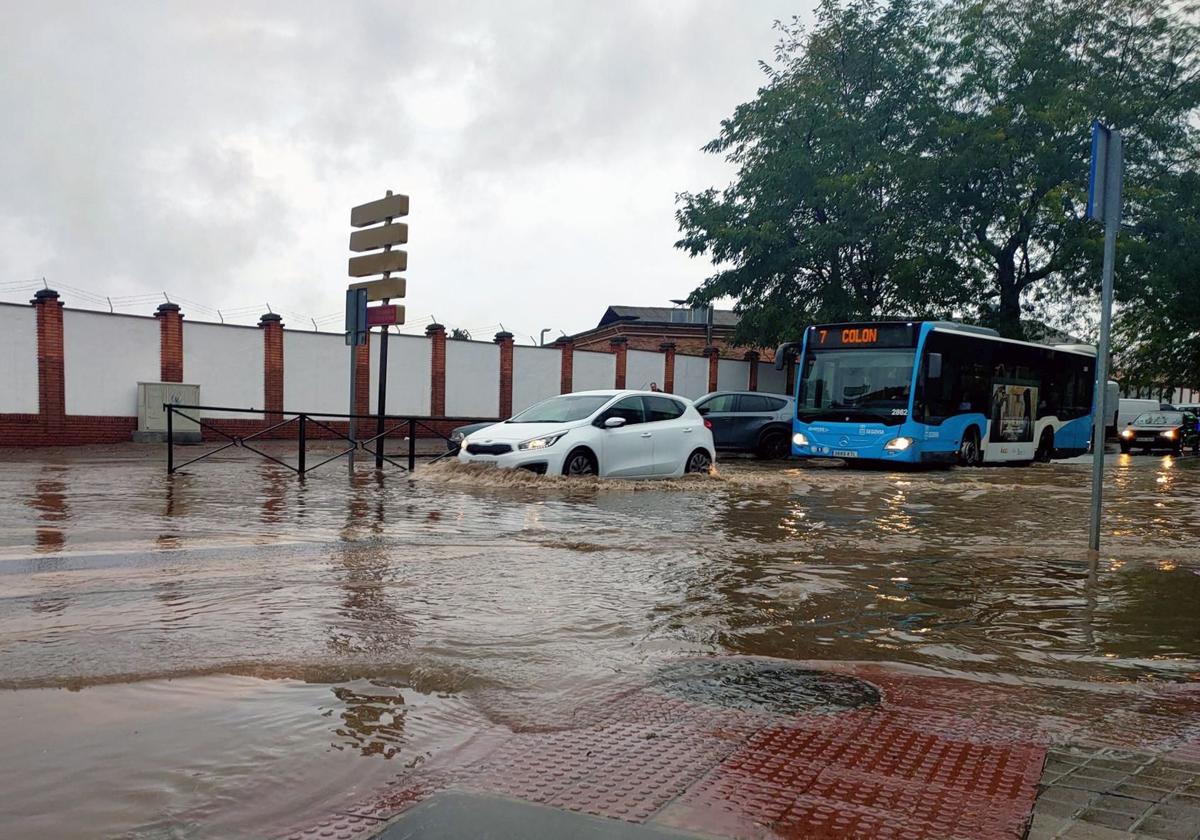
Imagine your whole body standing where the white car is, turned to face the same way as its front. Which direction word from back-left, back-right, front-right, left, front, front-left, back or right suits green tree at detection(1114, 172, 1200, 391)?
back

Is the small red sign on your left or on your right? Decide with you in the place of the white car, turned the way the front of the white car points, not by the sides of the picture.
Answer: on your right

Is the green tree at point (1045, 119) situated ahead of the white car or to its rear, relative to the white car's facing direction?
to the rear

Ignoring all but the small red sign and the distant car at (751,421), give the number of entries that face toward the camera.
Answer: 1

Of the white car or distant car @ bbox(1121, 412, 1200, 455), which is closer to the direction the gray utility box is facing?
the white car

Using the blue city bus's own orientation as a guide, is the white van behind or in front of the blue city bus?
behind

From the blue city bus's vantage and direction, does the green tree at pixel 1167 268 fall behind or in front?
behind

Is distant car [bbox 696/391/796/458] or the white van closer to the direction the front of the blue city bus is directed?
the distant car

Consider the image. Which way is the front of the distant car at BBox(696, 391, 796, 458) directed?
to the viewer's left
